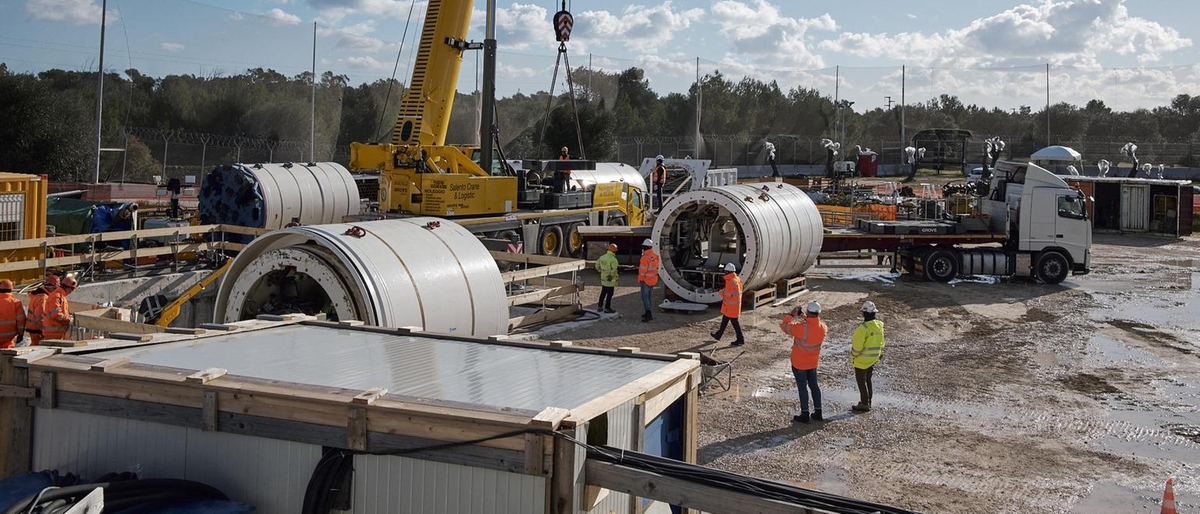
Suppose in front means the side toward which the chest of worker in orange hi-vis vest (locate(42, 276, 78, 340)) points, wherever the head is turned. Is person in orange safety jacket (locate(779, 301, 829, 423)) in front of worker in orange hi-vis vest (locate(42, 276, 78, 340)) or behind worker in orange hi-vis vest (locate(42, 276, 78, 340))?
in front

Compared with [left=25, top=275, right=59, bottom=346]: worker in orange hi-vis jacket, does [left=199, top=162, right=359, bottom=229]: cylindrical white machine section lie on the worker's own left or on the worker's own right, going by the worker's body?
on the worker's own left

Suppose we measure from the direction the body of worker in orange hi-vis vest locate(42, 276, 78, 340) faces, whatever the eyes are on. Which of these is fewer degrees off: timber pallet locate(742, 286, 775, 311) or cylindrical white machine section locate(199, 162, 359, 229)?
the timber pallet

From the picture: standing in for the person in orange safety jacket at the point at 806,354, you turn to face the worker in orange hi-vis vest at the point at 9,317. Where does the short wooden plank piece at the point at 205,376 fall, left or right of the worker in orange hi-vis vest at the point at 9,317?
left

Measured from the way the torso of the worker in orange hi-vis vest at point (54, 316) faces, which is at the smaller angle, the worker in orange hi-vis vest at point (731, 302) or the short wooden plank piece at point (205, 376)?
the worker in orange hi-vis vest

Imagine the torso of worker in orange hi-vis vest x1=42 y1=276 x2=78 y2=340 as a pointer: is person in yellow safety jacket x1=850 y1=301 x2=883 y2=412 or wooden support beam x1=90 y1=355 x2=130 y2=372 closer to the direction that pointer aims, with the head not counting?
the person in yellow safety jacket

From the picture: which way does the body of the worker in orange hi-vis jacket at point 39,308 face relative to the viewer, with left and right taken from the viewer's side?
facing to the right of the viewer

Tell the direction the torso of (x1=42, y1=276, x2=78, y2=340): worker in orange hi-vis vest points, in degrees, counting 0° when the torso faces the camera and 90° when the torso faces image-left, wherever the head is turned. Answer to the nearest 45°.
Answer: approximately 270°

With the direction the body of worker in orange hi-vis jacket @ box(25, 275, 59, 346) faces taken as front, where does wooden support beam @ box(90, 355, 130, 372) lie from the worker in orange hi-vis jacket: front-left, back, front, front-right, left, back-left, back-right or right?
right
